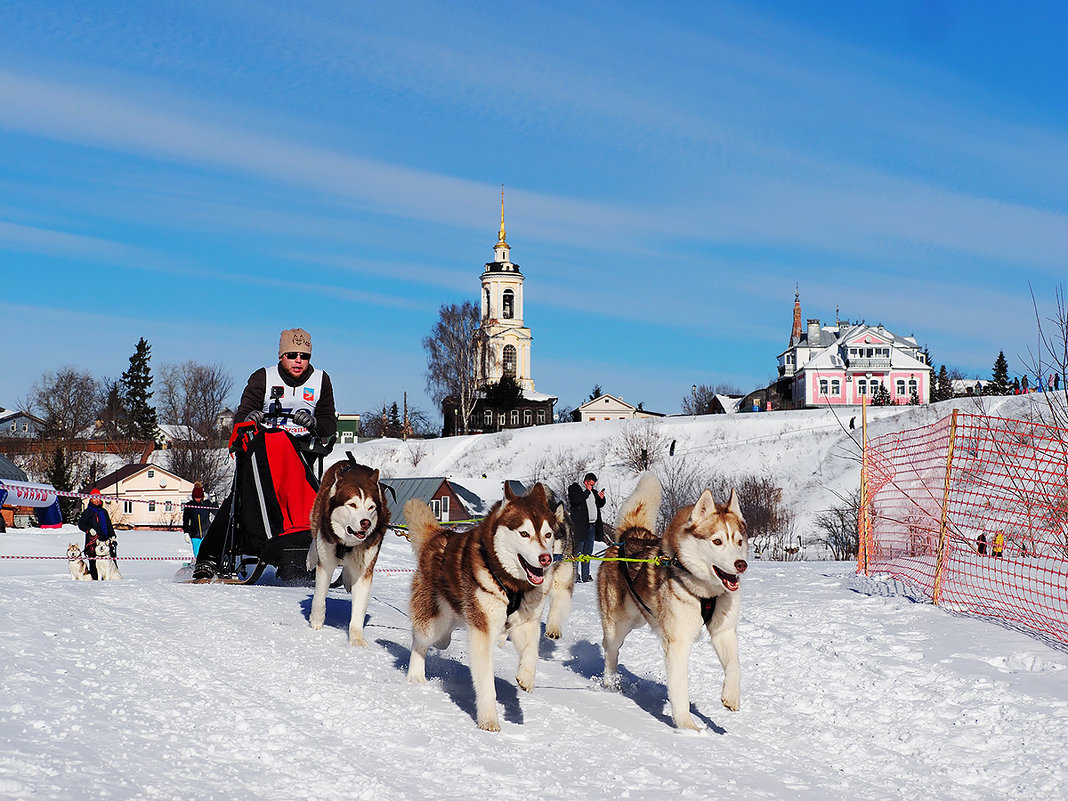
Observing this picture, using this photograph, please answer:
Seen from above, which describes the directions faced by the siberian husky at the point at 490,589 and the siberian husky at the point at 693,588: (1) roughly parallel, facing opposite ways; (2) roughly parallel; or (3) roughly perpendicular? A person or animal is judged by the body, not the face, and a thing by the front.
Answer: roughly parallel

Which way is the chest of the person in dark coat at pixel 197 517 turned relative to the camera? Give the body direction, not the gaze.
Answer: toward the camera

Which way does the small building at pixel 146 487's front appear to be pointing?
toward the camera

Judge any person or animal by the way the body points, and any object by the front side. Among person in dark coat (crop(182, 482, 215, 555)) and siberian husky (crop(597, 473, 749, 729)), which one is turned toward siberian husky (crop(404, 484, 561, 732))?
the person in dark coat

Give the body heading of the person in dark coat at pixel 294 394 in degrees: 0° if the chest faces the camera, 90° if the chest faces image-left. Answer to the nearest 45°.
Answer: approximately 0°

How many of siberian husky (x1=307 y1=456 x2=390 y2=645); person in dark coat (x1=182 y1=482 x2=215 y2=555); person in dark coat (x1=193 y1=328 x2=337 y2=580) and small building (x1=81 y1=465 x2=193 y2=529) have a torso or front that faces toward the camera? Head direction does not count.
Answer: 4

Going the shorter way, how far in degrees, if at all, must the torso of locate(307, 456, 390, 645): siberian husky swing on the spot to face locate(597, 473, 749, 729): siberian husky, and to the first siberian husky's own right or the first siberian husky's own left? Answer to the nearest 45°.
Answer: approximately 45° to the first siberian husky's own left

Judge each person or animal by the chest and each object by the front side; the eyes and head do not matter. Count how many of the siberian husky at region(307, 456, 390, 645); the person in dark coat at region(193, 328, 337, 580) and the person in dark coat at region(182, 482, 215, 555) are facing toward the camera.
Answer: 3

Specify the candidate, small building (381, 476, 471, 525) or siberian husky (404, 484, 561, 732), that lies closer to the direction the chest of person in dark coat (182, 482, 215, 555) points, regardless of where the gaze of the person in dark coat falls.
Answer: the siberian husky

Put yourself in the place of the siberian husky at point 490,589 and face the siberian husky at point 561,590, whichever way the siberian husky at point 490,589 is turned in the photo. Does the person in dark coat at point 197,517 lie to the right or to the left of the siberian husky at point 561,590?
left

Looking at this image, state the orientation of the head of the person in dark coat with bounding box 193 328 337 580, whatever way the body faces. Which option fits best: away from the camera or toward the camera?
toward the camera
